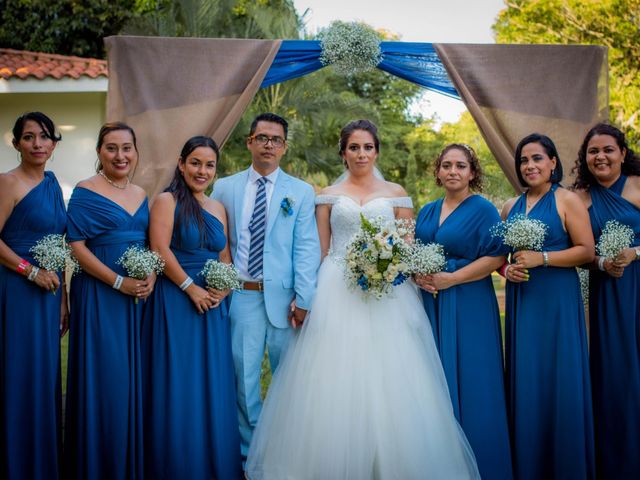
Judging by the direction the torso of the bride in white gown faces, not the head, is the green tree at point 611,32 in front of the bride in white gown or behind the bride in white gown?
behind

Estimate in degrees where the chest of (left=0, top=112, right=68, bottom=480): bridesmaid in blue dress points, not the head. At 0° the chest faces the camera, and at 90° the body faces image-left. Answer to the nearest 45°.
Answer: approximately 315°

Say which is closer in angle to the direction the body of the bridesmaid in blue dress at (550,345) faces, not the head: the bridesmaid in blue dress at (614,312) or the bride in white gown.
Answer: the bride in white gown

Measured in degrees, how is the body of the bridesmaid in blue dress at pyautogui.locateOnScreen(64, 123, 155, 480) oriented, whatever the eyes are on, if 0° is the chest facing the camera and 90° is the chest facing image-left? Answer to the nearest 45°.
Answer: approximately 315°

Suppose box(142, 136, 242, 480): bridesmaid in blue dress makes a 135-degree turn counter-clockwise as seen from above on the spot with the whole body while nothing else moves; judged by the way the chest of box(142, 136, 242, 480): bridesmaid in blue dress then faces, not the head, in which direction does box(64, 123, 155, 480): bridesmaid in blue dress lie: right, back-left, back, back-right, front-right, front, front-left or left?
left
